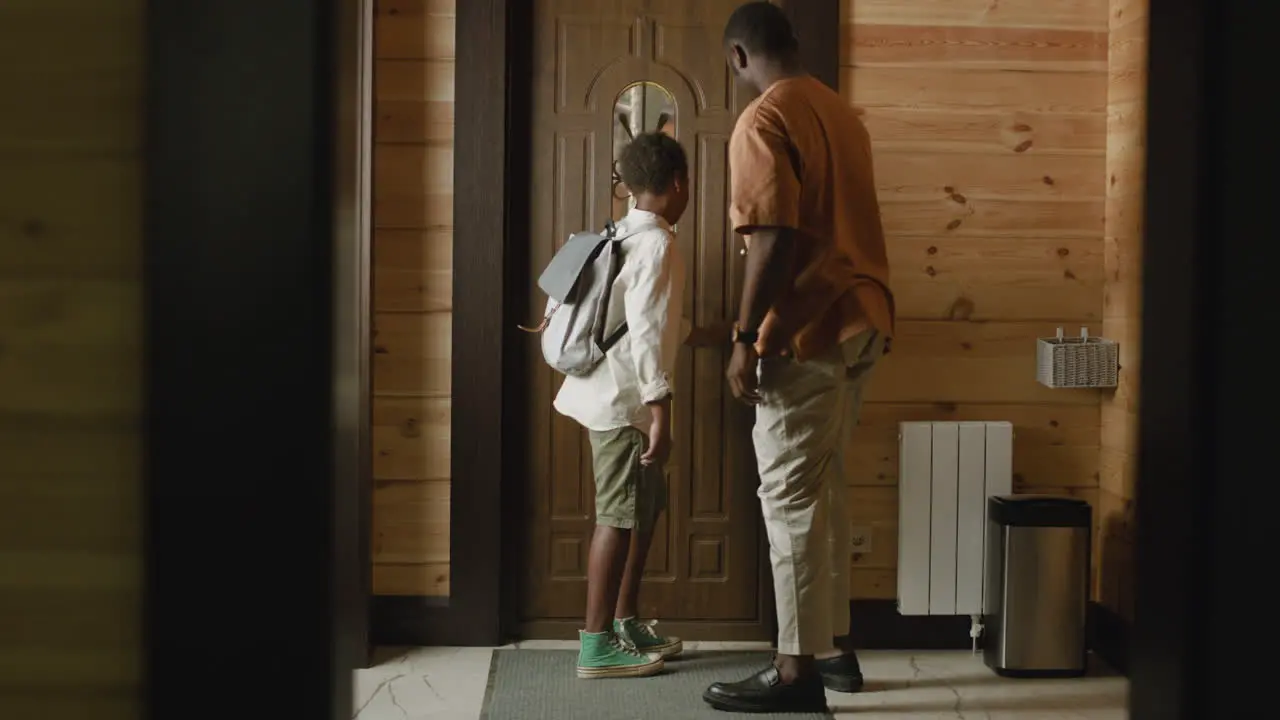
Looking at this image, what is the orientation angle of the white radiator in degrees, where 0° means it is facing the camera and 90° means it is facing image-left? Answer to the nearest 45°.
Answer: approximately 0°

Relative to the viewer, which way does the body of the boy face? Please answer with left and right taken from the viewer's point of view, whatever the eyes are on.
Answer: facing to the right of the viewer

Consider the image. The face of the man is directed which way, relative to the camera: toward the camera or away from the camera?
away from the camera

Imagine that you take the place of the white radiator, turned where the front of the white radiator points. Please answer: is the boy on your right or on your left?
on your right

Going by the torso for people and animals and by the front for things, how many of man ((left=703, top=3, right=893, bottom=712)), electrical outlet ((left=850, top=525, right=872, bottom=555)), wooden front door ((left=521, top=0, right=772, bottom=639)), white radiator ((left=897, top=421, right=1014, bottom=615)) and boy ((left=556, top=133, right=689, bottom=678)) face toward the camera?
3

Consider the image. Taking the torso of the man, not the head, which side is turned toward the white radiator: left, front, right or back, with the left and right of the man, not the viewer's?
right

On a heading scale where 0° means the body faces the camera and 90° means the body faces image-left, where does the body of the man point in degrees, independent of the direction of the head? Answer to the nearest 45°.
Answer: approximately 135°
